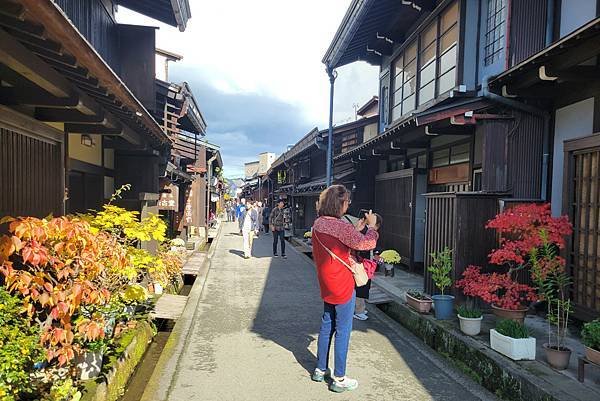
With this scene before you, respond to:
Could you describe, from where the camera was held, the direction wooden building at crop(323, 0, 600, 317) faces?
facing the viewer and to the left of the viewer

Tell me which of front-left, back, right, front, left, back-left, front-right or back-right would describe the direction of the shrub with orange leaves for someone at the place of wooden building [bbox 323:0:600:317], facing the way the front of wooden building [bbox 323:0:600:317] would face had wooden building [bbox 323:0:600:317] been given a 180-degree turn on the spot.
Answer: back

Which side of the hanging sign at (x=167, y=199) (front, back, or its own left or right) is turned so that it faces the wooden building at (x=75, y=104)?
front

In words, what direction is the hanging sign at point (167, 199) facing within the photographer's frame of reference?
facing the viewer

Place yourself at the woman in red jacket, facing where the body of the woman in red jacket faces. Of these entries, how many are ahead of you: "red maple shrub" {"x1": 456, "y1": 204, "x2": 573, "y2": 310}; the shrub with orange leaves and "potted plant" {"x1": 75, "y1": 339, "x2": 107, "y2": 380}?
1

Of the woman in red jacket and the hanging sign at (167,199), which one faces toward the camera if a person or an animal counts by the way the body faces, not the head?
the hanging sign

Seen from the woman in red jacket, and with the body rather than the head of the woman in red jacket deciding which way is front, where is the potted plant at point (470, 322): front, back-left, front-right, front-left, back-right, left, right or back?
front

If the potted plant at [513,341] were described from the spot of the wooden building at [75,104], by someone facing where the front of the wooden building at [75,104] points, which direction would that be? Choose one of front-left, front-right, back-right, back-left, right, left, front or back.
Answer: front

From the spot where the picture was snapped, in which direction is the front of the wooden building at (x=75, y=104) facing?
facing the viewer and to the right of the viewer

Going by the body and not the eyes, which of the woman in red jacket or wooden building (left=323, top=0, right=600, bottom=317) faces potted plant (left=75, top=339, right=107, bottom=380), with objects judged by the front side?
the wooden building

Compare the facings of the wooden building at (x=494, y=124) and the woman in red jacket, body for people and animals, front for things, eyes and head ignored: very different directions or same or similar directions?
very different directions

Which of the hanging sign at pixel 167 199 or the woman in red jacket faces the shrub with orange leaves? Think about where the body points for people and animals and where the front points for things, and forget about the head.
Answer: the hanging sign

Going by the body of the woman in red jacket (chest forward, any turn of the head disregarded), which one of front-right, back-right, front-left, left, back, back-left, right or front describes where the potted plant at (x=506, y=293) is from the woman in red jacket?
front

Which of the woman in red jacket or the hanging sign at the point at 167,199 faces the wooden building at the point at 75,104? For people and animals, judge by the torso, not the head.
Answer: the hanging sign

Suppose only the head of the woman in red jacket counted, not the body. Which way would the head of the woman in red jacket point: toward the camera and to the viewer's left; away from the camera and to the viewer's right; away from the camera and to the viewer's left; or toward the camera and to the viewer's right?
away from the camera and to the viewer's right

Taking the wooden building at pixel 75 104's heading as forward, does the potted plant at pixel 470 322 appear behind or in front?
in front

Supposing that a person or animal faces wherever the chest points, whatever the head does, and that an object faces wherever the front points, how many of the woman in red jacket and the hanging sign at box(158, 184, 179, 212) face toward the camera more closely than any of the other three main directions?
1

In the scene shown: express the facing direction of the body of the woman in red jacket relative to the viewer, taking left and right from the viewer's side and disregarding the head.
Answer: facing away from the viewer and to the right of the viewer
